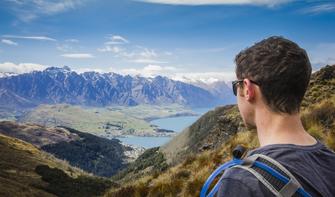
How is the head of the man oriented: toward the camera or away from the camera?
away from the camera

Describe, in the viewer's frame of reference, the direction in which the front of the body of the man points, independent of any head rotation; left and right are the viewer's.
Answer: facing away from the viewer and to the left of the viewer
